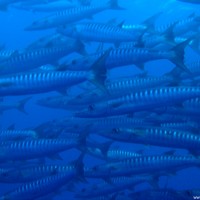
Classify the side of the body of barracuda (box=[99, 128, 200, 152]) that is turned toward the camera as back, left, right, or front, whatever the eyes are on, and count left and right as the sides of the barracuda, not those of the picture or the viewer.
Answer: left

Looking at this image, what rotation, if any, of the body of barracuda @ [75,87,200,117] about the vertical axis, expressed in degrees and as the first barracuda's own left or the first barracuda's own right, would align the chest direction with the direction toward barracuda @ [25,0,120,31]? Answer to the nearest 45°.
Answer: approximately 45° to the first barracuda's own right

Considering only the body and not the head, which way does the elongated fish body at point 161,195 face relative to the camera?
to the viewer's left

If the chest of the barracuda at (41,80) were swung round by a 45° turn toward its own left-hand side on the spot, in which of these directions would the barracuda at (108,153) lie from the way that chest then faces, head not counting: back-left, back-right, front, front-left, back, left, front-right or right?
back

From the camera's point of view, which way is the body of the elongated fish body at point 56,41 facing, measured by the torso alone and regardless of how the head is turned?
to the viewer's left

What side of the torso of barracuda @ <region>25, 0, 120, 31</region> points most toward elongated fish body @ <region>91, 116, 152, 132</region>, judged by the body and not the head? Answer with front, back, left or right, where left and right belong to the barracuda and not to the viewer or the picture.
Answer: back

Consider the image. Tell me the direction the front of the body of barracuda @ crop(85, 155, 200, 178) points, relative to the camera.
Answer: to the viewer's left

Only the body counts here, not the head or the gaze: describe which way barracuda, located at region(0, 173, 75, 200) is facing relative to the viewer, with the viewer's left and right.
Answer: facing to the left of the viewer

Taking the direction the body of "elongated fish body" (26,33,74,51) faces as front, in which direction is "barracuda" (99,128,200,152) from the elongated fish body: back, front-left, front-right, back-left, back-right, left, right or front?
back-left

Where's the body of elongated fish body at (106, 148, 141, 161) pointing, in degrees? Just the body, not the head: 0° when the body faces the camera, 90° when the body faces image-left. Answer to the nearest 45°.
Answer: approximately 90°
